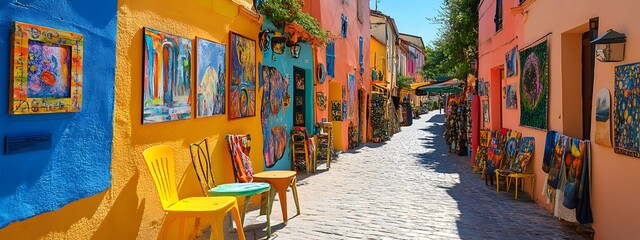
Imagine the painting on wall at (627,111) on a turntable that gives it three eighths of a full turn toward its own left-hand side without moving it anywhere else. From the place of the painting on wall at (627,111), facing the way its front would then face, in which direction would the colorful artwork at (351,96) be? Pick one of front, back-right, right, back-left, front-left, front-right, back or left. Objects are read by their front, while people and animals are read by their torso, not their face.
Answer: back-left

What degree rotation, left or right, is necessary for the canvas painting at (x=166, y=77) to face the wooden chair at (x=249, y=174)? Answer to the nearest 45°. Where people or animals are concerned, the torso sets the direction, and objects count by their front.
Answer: approximately 90° to its left

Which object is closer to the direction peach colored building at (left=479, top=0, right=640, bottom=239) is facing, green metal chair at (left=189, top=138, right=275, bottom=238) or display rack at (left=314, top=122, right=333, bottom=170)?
the green metal chair

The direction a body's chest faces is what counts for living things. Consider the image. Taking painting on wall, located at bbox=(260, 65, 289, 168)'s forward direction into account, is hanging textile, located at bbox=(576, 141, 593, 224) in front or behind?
in front

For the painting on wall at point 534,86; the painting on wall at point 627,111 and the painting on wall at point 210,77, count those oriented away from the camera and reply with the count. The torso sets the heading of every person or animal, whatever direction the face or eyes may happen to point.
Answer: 0

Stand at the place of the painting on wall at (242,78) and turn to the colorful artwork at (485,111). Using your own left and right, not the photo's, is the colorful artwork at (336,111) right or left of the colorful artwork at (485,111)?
left

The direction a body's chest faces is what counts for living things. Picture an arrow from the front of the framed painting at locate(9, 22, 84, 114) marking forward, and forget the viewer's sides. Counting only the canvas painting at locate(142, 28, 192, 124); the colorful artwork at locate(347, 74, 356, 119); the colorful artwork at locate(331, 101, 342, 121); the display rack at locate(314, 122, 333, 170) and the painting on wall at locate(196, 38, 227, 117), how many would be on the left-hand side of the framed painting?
5

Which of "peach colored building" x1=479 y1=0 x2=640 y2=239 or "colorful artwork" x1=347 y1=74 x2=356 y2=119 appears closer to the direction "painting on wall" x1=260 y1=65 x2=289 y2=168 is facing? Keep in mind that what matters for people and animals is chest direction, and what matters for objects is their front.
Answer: the peach colored building

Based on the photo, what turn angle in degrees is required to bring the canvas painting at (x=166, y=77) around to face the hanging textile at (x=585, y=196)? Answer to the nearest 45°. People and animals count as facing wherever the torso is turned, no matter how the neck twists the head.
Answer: approximately 45° to its left

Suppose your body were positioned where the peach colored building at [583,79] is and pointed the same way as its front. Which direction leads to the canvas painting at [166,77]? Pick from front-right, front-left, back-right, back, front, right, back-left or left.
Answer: front

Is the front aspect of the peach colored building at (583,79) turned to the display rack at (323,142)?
no

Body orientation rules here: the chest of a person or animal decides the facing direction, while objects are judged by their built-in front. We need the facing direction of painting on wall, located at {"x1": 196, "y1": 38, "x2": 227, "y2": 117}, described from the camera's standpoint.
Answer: facing the viewer and to the right of the viewer

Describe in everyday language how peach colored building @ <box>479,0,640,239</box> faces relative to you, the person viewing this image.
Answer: facing the viewer and to the left of the viewer

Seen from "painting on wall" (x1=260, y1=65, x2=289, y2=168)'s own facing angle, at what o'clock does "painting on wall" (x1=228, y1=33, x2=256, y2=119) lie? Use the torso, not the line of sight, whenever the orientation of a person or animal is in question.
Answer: "painting on wall" (x1=228, y1=33, x2=256, y2=119) is roughly at 2 o'clock from "painting on wall" (x1=260, y1=65, x2=289, y2=168).

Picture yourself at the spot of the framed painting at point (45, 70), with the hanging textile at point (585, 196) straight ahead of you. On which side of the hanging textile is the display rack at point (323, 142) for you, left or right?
left

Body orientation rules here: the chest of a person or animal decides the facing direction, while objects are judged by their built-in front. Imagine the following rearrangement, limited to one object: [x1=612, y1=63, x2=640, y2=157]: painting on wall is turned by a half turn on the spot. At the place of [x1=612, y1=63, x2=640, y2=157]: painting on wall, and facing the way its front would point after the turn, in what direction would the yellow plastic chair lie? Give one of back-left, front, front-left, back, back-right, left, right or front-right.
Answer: back

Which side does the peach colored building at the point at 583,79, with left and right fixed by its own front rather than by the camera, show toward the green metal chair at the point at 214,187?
front

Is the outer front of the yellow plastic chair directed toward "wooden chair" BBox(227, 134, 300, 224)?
no

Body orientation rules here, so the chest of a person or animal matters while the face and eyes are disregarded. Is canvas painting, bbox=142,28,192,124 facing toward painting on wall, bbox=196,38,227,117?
no
